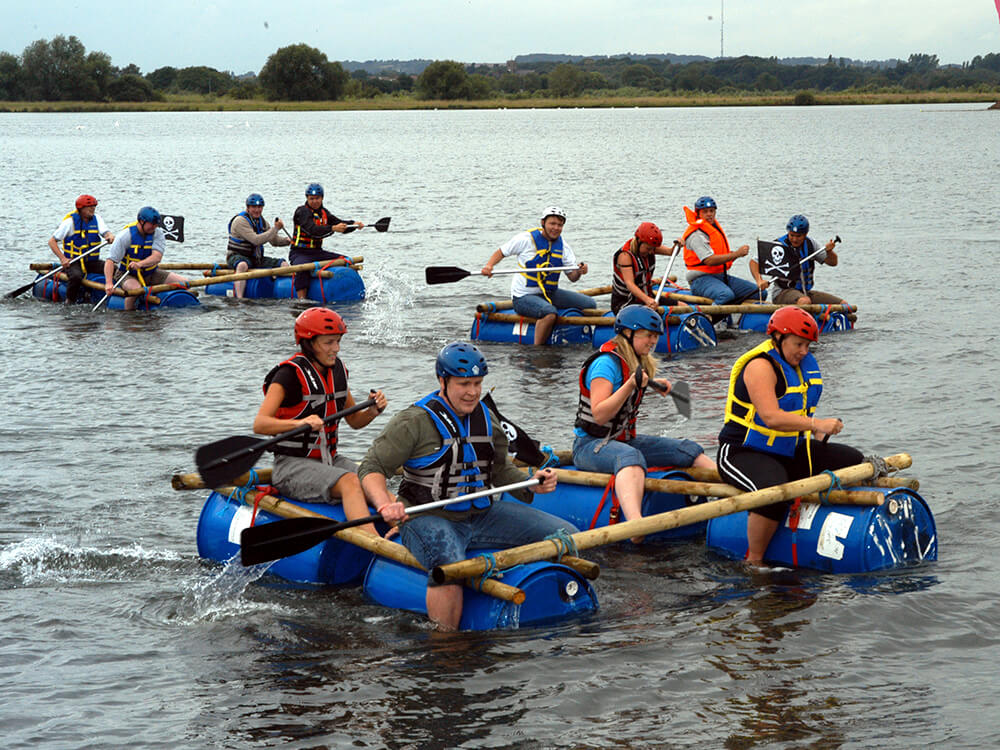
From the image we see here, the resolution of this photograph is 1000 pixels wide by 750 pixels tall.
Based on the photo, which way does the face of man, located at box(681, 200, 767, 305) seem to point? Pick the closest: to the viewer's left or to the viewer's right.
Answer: to the viewer's right

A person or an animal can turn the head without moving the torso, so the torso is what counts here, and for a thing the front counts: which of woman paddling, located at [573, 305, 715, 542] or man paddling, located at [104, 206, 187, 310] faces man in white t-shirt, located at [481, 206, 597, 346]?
the man paddling

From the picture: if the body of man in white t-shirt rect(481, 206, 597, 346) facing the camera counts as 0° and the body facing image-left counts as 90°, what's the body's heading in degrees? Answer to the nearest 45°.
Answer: approximately 315°

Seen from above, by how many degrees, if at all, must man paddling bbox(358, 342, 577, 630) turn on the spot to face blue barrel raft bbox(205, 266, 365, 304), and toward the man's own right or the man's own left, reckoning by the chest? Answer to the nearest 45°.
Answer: approximately 135° to the man's own left

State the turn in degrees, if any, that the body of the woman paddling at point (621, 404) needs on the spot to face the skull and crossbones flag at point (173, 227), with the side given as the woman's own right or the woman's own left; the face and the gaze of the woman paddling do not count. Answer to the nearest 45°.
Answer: approximately 180°

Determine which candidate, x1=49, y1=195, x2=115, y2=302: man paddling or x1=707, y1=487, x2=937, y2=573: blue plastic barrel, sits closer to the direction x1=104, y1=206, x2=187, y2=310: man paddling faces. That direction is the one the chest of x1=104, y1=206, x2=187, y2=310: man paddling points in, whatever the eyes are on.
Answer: the blue plastic barrel

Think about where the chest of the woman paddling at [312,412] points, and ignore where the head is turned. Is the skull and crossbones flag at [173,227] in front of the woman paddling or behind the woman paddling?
behind

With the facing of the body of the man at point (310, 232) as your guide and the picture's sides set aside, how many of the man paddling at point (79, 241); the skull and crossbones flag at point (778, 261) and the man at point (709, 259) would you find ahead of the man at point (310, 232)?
2
